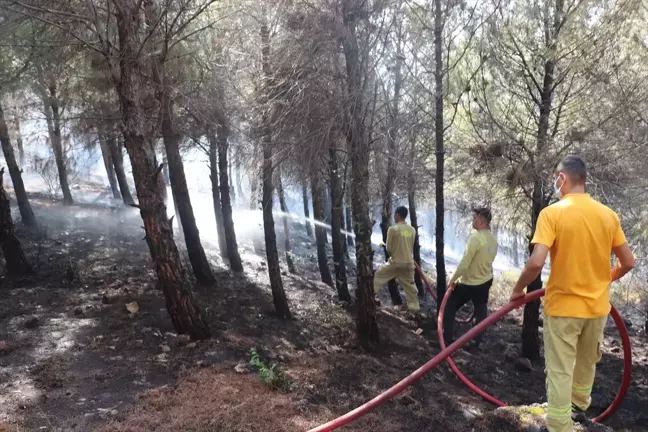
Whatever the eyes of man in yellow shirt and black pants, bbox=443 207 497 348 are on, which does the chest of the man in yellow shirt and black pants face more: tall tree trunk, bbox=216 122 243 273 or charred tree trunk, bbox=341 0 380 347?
the tall tree trunk

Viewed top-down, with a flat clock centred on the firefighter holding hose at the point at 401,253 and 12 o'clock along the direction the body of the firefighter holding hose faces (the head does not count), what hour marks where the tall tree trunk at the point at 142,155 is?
The tall tree trunk is roughly at 9 o'clock from the firefighter holding hose.

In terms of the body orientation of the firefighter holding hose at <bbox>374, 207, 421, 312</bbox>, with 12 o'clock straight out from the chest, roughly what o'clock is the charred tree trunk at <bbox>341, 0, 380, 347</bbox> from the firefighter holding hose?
The charred tree trunk is roughly at 8 o'clock from the firefighter holding hose.

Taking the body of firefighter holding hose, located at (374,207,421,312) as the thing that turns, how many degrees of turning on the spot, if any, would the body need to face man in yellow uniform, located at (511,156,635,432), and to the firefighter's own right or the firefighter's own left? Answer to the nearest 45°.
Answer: approximately 135° to the firefighter's own left

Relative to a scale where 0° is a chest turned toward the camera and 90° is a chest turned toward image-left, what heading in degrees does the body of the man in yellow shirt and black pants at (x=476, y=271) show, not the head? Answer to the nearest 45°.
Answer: approximately 135°

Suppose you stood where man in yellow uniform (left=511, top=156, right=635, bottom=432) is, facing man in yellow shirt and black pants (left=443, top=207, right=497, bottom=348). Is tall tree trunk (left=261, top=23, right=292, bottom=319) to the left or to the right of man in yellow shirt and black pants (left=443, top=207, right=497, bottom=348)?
left

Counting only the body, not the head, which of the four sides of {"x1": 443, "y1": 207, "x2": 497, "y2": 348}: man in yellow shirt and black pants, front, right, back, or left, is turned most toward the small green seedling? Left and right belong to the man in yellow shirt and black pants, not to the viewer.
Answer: left

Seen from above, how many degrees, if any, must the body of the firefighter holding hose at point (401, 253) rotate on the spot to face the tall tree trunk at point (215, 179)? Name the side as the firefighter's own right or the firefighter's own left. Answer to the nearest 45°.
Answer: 0° — they already face it

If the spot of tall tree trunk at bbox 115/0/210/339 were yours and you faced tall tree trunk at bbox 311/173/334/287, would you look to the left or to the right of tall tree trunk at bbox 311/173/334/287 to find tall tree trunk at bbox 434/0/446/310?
right

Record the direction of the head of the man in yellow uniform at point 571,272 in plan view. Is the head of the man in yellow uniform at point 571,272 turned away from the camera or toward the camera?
away from the camera

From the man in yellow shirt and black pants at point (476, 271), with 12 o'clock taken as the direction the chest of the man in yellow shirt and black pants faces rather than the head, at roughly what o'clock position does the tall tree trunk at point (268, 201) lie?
The tall tree trunk is roughly at 11 o'clock from the man in yellow shirt and black pants.

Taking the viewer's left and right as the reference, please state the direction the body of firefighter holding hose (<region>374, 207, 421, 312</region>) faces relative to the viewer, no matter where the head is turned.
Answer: facing away from the viewer and to the left of the viewer

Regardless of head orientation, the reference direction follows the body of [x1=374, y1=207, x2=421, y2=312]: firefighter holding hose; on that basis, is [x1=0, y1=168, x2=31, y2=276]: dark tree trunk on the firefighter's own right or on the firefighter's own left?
on the firefighter's own left
